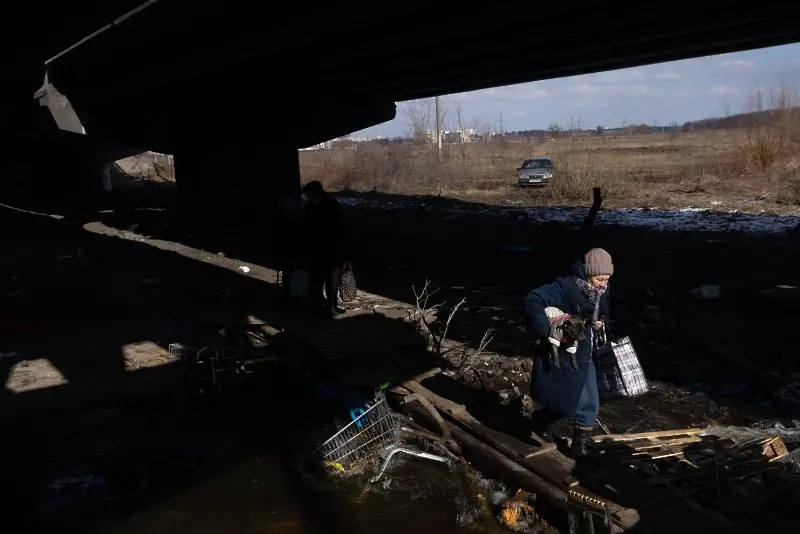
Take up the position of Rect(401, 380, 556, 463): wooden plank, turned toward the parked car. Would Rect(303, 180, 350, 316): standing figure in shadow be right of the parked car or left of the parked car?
left

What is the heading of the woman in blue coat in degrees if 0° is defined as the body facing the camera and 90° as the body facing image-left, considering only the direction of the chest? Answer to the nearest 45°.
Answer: approximately 315°

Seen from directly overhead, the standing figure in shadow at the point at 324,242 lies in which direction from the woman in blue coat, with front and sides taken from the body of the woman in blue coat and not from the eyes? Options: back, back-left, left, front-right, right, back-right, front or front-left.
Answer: back

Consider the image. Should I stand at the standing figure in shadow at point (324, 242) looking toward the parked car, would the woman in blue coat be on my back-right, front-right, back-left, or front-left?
back-right

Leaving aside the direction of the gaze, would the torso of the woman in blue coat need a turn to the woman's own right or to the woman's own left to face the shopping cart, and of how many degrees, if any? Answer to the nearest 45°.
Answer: approximately 135° to the woman's own right
